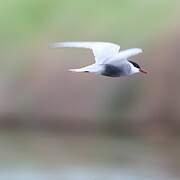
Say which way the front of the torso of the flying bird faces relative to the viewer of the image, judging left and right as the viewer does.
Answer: facing to the right of the viewer
